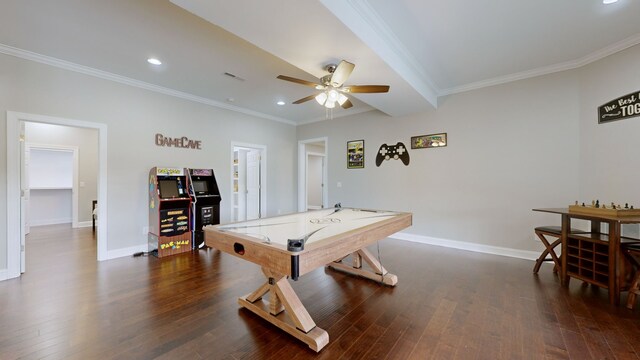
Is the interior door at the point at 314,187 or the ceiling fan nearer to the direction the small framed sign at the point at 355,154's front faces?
the ceiling fan

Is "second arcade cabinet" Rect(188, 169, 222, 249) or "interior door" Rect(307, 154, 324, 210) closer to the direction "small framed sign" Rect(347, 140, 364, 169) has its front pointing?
the second arcade cabinet

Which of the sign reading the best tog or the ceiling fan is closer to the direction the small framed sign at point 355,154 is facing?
the ceiling fan

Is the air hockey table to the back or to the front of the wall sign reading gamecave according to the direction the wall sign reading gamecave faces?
to the front

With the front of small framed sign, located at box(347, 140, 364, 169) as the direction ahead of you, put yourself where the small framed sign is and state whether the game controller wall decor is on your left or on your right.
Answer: on your left

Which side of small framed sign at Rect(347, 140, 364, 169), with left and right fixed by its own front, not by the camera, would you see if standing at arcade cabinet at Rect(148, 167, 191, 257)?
front

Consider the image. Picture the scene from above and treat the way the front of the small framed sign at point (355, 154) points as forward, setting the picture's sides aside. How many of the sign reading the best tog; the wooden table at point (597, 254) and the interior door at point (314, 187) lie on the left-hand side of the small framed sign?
2

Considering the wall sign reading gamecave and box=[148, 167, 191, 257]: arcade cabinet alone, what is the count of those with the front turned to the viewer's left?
0

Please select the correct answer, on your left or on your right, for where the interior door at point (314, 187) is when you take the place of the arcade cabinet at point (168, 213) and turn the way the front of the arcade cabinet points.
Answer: on your left

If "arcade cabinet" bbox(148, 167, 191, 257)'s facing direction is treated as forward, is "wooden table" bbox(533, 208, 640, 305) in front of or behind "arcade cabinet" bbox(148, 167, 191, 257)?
in front

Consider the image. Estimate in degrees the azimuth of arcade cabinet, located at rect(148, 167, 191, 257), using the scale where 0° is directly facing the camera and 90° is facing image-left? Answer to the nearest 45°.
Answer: approximately 315°

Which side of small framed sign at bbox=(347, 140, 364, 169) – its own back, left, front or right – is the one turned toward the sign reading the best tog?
left

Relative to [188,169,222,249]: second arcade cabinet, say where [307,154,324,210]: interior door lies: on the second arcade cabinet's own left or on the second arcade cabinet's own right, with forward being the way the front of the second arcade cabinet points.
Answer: on the second arcade cabinet's own left

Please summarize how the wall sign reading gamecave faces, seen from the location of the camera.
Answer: facing the viewer and to the right of the viewer

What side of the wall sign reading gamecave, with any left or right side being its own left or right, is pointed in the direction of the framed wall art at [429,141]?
front

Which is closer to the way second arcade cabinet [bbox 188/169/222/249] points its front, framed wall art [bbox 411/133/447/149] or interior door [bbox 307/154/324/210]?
the framed wall art
